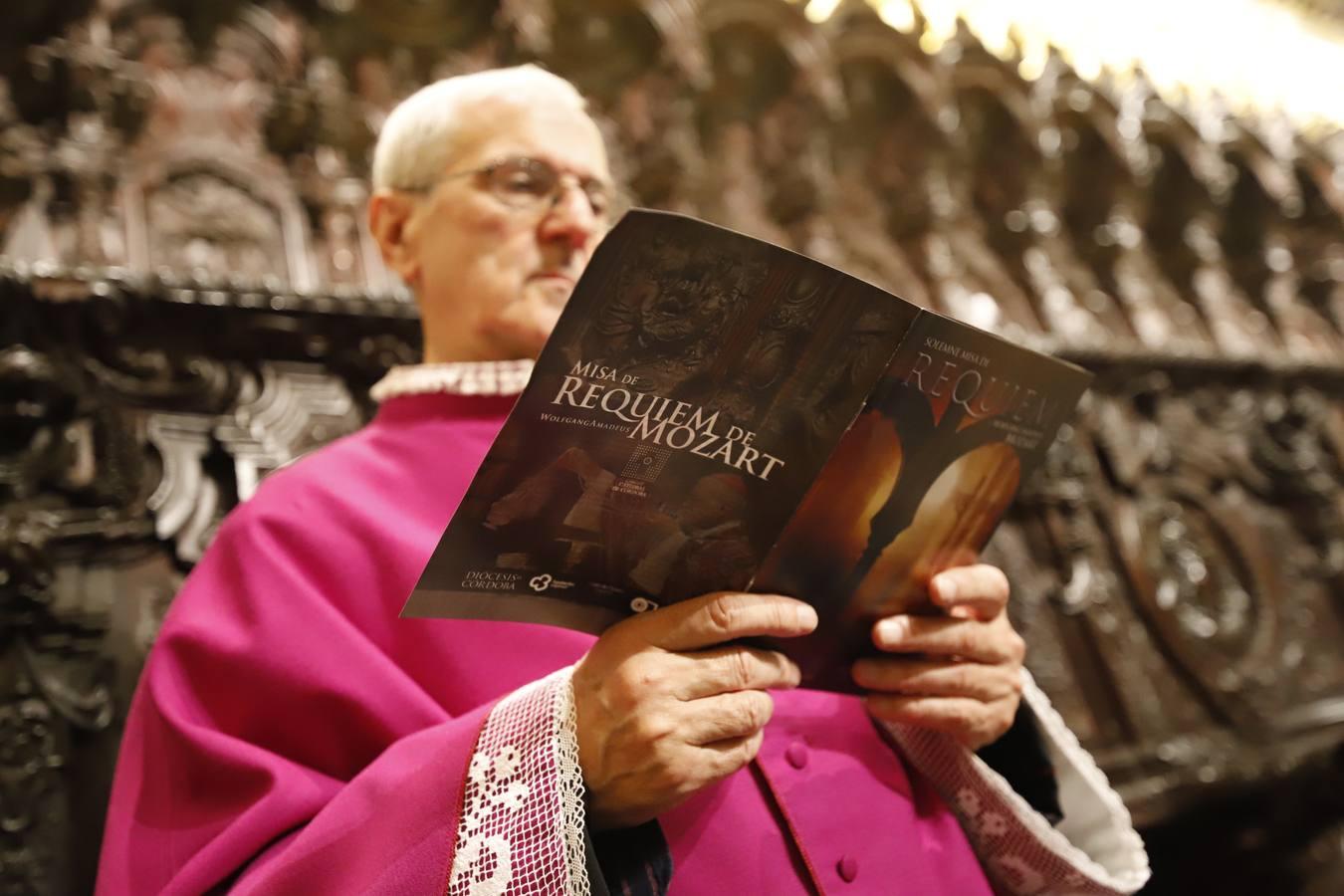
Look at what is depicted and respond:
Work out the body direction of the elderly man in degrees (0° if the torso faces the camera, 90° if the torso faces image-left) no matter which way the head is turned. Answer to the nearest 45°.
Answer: approximately 315°
